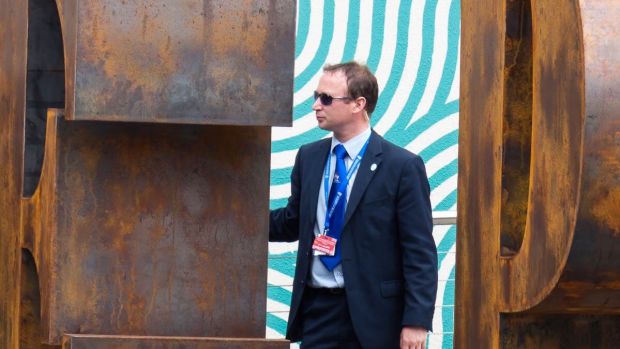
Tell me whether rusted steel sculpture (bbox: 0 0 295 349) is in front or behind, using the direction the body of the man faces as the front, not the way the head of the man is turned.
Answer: in front

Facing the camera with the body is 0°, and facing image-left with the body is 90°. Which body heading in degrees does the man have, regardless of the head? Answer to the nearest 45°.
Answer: approximately 45°

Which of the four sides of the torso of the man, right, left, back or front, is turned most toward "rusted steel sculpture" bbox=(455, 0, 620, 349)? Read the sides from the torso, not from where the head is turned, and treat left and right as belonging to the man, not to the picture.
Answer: left
